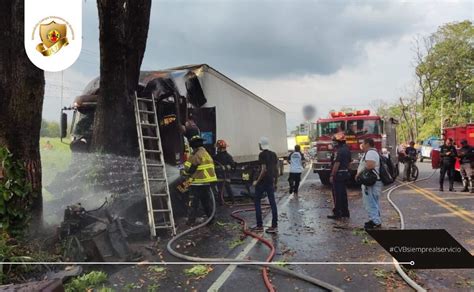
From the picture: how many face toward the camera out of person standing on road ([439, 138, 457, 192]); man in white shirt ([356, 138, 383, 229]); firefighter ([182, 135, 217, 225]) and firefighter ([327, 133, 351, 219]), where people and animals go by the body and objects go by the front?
1

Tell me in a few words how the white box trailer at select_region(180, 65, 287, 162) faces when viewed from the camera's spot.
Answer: facing the viewer and to the left of the viewer

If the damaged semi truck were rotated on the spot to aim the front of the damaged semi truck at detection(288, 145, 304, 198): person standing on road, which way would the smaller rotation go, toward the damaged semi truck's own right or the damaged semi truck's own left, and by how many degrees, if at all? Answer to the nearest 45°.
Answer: approximately 180°

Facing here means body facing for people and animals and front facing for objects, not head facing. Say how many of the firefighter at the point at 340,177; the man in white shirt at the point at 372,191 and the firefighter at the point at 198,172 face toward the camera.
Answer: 0

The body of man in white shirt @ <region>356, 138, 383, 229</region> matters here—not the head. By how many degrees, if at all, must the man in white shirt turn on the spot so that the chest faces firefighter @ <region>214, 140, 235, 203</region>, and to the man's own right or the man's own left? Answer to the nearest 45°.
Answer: approximately 45° to the man's own right

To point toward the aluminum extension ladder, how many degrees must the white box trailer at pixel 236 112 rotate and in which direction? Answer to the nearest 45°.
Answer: approximately 45° to its left

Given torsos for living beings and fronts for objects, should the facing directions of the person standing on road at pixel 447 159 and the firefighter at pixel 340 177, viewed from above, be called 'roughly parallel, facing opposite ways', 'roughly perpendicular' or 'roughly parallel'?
roughly perpendicular

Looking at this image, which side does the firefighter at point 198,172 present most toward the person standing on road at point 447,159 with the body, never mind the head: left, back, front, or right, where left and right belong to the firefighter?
right

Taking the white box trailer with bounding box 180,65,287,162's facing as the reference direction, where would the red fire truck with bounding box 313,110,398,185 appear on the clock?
The red fire truck is roughly at 7 o'clock from the white box trailer.

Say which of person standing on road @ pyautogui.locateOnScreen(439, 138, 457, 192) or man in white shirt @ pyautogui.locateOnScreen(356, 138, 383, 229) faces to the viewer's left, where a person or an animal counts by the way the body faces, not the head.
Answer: the man in white shirt

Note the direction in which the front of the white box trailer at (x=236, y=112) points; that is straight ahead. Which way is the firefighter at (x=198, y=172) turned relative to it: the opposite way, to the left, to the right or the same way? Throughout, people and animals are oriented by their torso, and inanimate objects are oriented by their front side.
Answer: to the right

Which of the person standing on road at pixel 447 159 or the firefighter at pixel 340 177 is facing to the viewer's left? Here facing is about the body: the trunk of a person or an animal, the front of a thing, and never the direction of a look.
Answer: the firefighter

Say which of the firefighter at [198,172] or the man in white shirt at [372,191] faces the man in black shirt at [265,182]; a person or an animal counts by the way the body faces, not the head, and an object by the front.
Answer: the man in white shirt

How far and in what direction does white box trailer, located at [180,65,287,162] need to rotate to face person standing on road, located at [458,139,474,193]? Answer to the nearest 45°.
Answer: approximately 135° to its left

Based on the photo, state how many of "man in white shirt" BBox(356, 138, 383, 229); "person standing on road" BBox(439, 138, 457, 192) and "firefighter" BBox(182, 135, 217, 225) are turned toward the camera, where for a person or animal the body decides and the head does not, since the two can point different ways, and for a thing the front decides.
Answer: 1

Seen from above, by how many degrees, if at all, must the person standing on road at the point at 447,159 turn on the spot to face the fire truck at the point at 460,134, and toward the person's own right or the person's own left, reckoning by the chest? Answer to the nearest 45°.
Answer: approximately 180°

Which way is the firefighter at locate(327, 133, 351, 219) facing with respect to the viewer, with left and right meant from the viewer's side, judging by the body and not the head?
facing to the left of the viewer

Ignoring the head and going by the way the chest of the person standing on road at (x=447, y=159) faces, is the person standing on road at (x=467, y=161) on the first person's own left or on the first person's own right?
on the first person's own left

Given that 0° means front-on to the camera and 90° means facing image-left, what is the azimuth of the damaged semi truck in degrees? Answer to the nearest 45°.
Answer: approximately 45°

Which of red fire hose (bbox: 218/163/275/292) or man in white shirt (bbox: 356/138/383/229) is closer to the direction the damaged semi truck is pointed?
the red fire hose

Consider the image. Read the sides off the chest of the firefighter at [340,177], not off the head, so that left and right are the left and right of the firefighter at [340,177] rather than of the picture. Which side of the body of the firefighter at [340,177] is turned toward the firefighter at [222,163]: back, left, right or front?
front

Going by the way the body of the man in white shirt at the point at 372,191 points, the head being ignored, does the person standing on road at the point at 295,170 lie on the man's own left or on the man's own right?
on the man's own right

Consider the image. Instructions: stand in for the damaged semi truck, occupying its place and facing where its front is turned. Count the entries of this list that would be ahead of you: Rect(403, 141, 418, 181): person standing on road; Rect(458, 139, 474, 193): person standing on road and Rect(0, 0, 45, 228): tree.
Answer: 1
